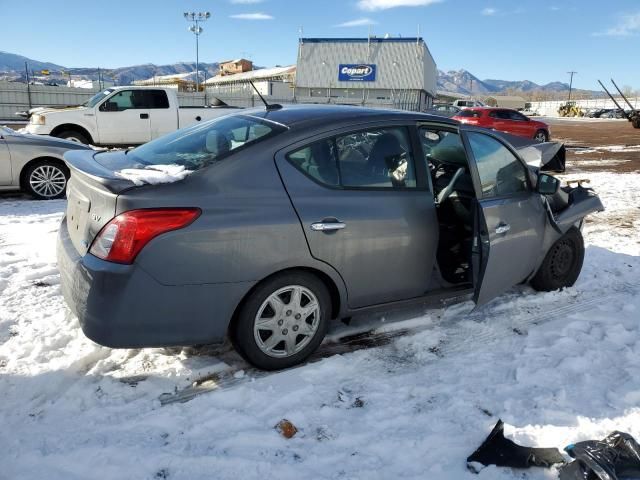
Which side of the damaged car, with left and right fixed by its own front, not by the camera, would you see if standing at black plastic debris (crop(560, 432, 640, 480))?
right

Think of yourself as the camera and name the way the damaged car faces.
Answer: facing away from the viewer and to the right of the viewer

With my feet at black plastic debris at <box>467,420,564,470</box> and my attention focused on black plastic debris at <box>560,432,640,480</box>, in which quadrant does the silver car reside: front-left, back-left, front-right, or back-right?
back-left

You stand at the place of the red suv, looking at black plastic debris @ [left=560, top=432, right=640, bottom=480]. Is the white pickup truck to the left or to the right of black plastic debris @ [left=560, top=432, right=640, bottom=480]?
right

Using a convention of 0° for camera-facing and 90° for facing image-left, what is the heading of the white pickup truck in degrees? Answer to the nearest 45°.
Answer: approximately 90°

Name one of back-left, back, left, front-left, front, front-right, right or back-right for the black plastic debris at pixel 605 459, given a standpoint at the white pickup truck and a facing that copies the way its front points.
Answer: left

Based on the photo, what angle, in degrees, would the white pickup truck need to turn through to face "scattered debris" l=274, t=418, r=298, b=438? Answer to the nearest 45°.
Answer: approximately 90° to its left

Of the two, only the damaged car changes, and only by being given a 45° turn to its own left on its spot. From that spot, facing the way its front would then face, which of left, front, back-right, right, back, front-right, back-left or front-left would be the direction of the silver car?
front-left
